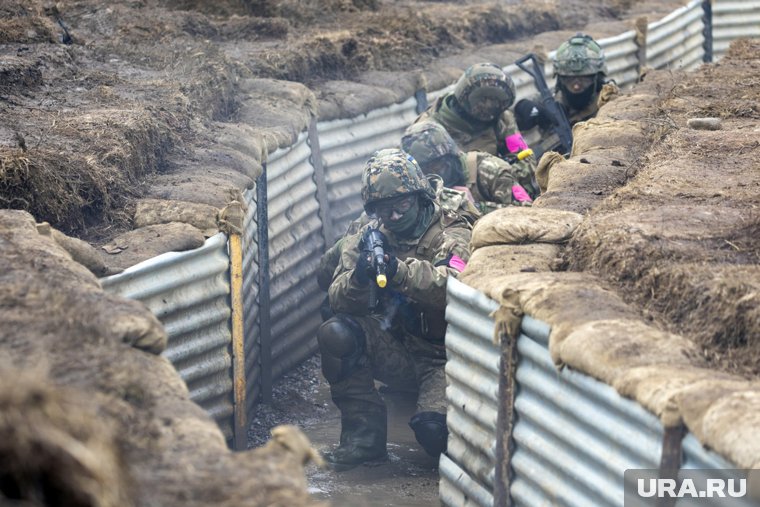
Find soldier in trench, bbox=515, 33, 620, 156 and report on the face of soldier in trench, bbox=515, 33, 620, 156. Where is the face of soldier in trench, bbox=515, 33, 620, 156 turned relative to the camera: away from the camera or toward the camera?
toward the camera

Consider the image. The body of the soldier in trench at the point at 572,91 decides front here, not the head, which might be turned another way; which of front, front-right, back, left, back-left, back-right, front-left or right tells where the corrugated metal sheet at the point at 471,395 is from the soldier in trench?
front

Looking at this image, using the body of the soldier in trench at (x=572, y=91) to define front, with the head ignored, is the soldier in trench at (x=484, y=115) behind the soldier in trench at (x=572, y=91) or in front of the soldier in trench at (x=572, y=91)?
in front

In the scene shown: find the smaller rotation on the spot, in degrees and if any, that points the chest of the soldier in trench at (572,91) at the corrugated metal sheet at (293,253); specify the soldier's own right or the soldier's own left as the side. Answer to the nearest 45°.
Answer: approximately 45° to the soldier's own right

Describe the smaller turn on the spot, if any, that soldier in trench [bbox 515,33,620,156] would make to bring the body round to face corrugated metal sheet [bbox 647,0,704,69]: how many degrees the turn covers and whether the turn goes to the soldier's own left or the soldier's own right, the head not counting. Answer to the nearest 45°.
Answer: approximately 180°

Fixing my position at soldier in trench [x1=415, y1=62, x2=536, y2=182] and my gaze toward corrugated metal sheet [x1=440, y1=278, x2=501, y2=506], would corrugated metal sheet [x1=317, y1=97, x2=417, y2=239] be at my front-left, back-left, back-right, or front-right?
front-right

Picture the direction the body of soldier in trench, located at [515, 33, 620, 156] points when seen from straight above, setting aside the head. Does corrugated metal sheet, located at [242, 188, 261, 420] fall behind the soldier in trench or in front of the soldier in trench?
in front

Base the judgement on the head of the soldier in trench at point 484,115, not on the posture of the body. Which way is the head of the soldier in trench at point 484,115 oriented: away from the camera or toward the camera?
toward the camera

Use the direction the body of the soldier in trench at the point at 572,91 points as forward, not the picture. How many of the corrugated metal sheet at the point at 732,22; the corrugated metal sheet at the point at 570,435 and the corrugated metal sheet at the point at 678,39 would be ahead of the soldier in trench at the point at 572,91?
1

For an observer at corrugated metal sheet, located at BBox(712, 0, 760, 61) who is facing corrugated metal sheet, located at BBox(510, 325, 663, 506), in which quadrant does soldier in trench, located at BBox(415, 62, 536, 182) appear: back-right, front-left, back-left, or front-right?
front-right

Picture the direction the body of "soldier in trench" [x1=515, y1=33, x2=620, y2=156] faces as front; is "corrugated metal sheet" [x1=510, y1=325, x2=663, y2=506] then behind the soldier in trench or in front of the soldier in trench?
in front

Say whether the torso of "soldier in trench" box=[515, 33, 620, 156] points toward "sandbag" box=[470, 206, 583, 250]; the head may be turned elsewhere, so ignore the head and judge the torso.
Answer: yes

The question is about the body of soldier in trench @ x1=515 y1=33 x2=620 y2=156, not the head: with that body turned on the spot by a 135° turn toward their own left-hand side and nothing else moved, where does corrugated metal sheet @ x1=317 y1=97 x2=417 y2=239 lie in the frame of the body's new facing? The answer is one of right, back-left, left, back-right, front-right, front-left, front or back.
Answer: back

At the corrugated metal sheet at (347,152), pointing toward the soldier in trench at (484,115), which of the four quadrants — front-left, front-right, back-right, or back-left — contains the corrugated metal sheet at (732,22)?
front-left

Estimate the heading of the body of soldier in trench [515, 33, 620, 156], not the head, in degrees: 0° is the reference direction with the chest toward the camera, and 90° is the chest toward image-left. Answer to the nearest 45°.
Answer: approximately 0°
